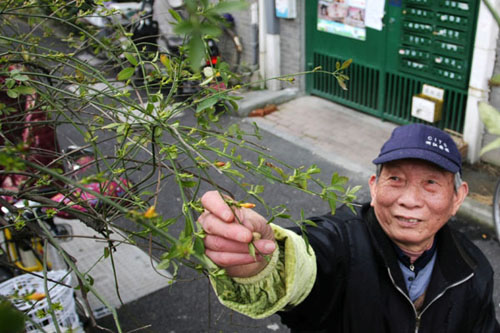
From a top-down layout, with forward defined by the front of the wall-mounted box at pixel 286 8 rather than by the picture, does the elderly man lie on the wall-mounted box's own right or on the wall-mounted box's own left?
on the wall-mounted box's own left

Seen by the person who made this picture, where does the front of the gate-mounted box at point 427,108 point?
facing the viewer and to the left of the viewer

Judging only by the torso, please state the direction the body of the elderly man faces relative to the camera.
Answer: toward the camera

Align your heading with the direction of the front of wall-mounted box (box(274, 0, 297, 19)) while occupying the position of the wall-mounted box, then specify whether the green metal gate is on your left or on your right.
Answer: on your left

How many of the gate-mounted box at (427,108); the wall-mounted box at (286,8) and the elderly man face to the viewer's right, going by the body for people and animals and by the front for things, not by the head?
0

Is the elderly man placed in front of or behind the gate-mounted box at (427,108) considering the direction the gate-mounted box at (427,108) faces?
in front

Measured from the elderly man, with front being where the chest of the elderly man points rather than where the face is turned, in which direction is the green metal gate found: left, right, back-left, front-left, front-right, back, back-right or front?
back

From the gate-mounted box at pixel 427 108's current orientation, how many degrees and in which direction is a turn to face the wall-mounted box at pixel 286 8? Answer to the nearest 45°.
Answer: approximately 90° to its right

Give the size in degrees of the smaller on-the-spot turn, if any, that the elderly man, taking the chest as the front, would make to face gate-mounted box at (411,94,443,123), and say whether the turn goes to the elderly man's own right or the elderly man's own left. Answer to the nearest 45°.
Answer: approximately 180°

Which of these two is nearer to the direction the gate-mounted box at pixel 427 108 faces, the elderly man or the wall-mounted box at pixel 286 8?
the elderly man

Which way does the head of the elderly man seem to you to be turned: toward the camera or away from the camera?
toward the camera

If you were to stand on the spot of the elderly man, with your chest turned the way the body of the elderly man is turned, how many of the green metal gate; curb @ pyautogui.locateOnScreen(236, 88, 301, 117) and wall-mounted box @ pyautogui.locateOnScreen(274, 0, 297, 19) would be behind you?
3

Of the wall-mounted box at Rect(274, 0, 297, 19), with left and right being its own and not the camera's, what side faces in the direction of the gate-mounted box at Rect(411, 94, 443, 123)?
left
